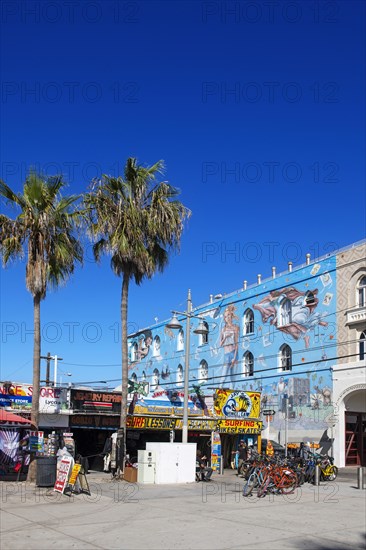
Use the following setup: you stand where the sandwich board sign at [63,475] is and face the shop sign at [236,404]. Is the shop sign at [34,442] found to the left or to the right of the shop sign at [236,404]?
left

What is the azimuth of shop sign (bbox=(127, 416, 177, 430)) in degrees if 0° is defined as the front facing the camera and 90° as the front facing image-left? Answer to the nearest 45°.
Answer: approximately 0°

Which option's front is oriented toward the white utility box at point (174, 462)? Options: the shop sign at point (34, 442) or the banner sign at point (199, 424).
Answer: the banner sign

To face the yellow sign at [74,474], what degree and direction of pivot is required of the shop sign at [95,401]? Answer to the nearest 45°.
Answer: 0° — it already faces it

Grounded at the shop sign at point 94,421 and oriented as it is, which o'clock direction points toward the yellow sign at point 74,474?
The yellow sign is roughly at 12 o'clock from the shop sign.

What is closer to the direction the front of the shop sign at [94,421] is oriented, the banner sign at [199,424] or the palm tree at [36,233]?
the palm tree

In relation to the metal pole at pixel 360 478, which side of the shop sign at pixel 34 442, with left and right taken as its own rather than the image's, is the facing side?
left

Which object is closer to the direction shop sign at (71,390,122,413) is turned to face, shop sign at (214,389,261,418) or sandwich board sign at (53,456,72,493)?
the sandwich board sign

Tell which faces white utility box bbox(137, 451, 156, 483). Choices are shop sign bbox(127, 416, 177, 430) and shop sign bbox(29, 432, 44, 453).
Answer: shop sign bbox(127, 416, 177, 430)
